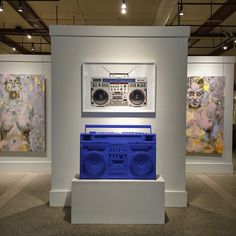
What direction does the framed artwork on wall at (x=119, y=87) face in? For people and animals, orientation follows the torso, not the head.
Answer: toward the camera

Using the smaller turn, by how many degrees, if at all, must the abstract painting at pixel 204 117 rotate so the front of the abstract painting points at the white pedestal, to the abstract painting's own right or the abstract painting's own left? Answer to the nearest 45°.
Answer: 0° — it already faces it

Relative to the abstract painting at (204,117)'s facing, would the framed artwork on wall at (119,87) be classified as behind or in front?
in front

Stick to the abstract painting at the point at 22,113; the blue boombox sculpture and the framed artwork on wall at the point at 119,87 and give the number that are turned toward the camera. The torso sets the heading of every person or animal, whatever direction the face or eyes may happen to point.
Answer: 3

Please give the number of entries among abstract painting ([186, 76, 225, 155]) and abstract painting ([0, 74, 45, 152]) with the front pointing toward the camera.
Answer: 2

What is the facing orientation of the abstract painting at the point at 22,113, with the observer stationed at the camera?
facing the viewer

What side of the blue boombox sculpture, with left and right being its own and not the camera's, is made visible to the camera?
front

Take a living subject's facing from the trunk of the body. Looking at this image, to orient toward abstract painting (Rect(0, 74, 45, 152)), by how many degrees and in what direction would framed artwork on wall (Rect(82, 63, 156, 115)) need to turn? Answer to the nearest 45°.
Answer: approximately 135° to its right

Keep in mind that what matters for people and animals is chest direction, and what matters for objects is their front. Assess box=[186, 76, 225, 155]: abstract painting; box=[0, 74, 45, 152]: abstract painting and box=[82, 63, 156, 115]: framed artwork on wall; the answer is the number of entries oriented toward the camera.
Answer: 3

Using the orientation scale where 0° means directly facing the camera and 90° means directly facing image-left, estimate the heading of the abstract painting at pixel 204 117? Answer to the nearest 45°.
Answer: approximately 0°

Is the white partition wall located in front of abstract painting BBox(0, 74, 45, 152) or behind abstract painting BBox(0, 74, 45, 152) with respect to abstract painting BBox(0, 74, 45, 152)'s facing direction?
in front
